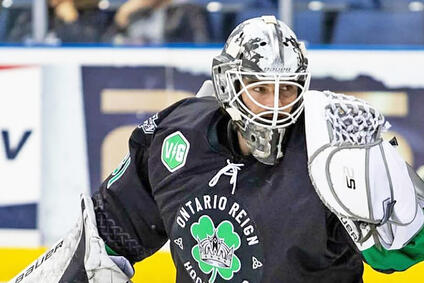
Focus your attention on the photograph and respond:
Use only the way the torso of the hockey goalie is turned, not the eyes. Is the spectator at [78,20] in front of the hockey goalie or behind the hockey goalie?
behind

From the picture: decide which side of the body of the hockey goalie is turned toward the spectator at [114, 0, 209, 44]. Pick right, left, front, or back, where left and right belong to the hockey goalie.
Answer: back

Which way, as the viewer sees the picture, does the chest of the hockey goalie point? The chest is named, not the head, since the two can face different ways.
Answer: toward the camera
